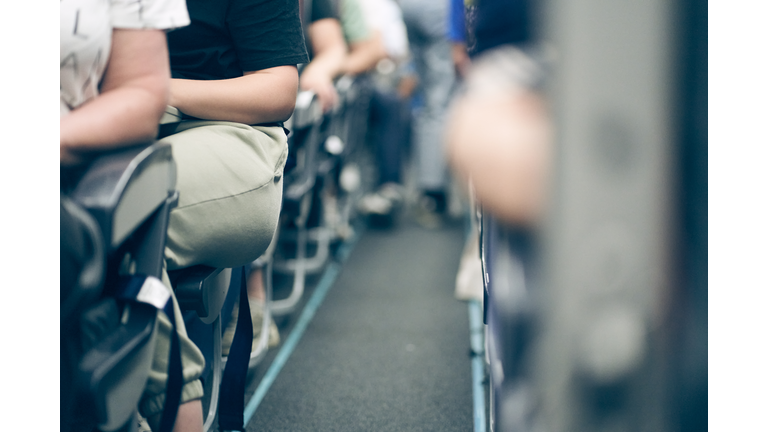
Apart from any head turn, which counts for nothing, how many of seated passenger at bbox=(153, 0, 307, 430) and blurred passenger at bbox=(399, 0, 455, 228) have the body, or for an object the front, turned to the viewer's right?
0
